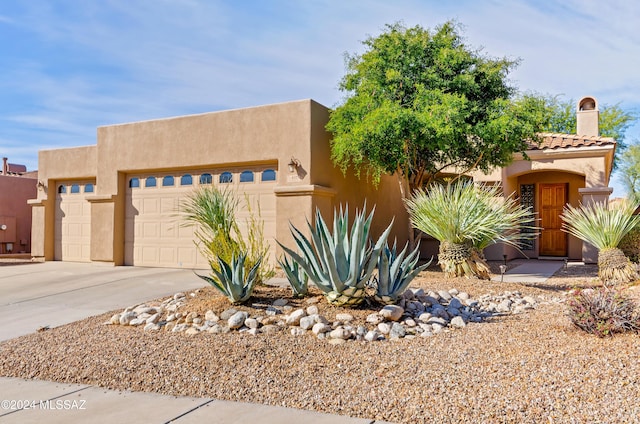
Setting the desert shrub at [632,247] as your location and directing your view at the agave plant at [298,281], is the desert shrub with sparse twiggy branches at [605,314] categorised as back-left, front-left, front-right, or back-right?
front-left

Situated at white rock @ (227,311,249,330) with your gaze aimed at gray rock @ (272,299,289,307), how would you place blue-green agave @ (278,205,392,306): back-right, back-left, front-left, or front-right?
front-right

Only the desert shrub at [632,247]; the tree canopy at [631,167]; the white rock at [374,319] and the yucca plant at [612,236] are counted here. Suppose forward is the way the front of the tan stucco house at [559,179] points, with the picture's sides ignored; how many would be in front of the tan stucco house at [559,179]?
3

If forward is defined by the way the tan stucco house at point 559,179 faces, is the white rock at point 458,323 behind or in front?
in front

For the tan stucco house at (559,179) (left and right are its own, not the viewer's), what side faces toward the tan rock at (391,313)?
front

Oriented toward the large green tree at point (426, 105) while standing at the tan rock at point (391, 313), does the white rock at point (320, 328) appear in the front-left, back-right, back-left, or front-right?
back-left

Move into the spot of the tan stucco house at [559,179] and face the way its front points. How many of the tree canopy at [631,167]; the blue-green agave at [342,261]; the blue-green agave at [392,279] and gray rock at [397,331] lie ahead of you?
3

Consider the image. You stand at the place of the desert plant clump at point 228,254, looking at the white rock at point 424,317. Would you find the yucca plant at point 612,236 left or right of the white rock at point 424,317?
left

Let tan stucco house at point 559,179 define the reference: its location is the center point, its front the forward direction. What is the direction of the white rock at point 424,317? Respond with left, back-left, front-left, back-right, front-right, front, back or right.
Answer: front
